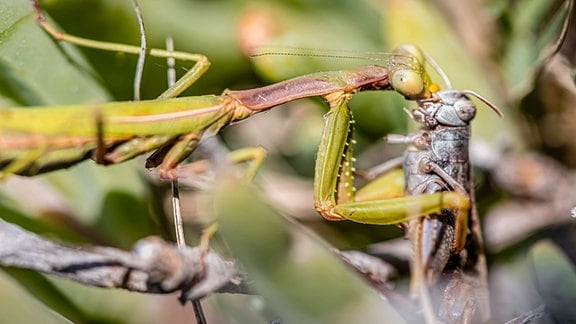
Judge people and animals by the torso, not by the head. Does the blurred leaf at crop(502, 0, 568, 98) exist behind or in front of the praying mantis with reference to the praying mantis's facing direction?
in front

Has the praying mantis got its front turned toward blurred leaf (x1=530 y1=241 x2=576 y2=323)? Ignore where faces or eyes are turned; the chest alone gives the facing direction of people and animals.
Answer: yes

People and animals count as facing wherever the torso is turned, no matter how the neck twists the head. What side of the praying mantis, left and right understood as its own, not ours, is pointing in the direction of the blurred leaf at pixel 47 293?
back

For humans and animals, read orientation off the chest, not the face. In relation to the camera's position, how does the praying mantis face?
facing to the right of the viewer

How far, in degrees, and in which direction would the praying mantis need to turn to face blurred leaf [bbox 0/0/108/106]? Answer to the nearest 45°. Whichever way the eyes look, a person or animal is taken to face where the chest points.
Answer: approximately 180°
